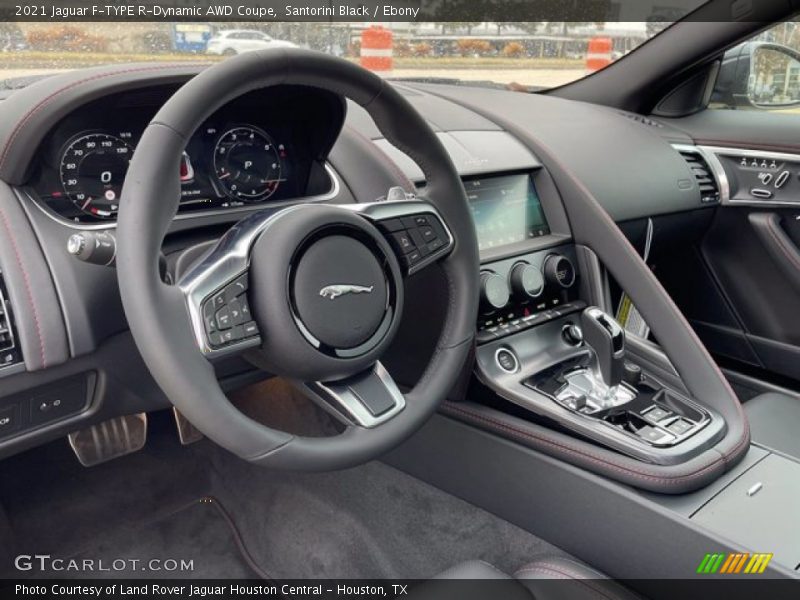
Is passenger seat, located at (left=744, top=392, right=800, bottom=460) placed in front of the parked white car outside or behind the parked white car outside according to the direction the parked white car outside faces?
in front

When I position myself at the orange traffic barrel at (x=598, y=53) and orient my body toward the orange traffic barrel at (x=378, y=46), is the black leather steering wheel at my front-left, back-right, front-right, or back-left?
front-left

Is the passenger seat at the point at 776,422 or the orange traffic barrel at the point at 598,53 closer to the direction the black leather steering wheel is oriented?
the passenger seat

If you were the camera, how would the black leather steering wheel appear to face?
facing the viewer and to the right of the viewer

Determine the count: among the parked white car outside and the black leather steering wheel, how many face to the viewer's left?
0

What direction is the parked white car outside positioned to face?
to the viewer's right
